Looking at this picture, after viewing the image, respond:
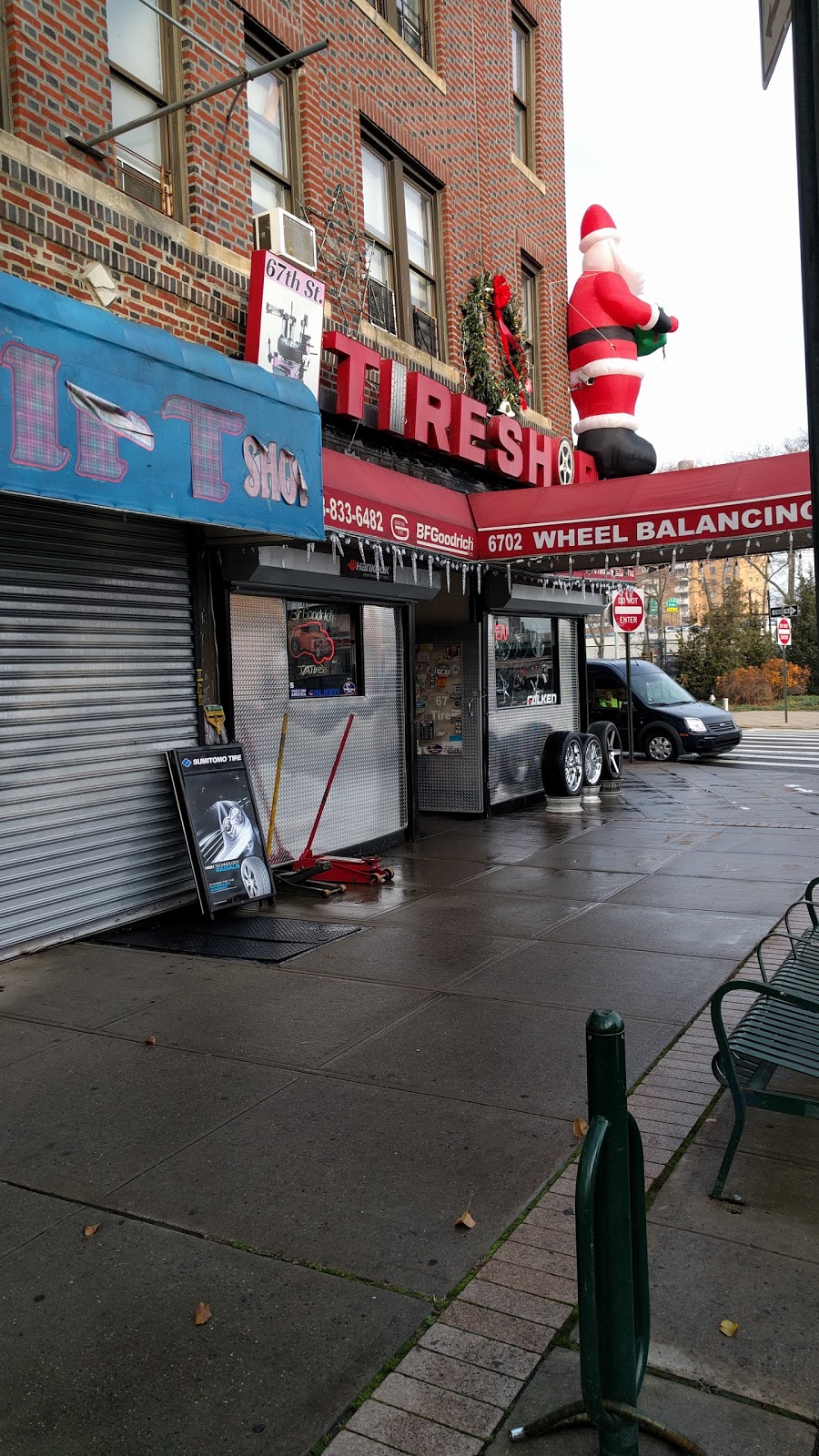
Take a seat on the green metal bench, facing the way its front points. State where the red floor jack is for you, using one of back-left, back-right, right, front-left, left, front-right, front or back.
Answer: front-right

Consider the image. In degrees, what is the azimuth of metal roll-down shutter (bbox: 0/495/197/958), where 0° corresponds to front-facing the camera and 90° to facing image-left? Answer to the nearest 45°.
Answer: approximately 315°

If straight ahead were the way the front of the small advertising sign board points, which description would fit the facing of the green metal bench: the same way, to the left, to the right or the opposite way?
the opposite way

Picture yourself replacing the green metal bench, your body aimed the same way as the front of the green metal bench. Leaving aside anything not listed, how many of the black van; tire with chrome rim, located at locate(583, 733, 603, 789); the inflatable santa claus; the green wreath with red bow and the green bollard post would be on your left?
1

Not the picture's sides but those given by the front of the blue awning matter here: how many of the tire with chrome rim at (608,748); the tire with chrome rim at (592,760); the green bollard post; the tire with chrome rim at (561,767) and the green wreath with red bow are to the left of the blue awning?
4

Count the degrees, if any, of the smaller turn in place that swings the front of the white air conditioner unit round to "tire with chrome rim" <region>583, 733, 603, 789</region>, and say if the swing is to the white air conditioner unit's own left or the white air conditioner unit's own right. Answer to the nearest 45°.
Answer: approximately 90° to the white air conditioner unit's own left

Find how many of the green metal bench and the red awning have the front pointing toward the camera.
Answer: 1

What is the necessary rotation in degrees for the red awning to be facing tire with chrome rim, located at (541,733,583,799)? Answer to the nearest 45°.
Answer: approximately 180°

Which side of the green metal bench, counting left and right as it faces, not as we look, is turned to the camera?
left

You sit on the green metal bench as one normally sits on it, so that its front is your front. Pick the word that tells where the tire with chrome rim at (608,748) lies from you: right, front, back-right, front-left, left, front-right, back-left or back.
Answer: right

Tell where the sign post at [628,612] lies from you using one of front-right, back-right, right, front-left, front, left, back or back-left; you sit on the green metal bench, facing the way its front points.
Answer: right

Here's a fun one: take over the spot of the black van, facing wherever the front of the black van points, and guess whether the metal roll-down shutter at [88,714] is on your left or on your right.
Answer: on your right

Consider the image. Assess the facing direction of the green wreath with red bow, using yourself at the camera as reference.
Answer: facing the viewer and to the right of the viewer

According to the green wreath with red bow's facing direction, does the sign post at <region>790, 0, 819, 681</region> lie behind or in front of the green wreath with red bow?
in front

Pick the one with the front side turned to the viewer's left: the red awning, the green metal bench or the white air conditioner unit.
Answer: the green metal bench

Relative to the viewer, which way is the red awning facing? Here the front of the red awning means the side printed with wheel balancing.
toward the camera
